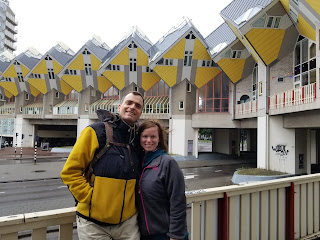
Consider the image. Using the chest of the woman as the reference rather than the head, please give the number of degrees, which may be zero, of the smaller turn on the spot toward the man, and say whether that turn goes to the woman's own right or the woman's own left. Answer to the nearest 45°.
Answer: approximately 45° to the woman's own right

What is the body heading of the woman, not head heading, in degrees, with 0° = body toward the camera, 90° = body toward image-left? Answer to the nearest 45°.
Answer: approximately 45°
